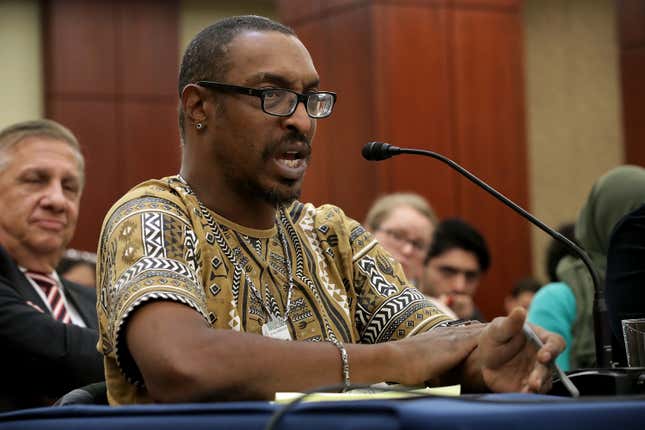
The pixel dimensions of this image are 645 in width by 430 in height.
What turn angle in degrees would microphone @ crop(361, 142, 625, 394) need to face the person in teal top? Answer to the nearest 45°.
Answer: approximately 90° to its right

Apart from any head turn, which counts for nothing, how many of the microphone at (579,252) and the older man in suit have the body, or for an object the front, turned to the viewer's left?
1

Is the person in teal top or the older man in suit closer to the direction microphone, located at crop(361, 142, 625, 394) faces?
the older man in suit

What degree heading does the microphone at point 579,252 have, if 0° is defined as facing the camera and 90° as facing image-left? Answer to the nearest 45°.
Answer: approximately 90°

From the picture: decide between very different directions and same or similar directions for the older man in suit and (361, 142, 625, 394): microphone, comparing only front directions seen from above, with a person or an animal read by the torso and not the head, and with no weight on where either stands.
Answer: very different directions
